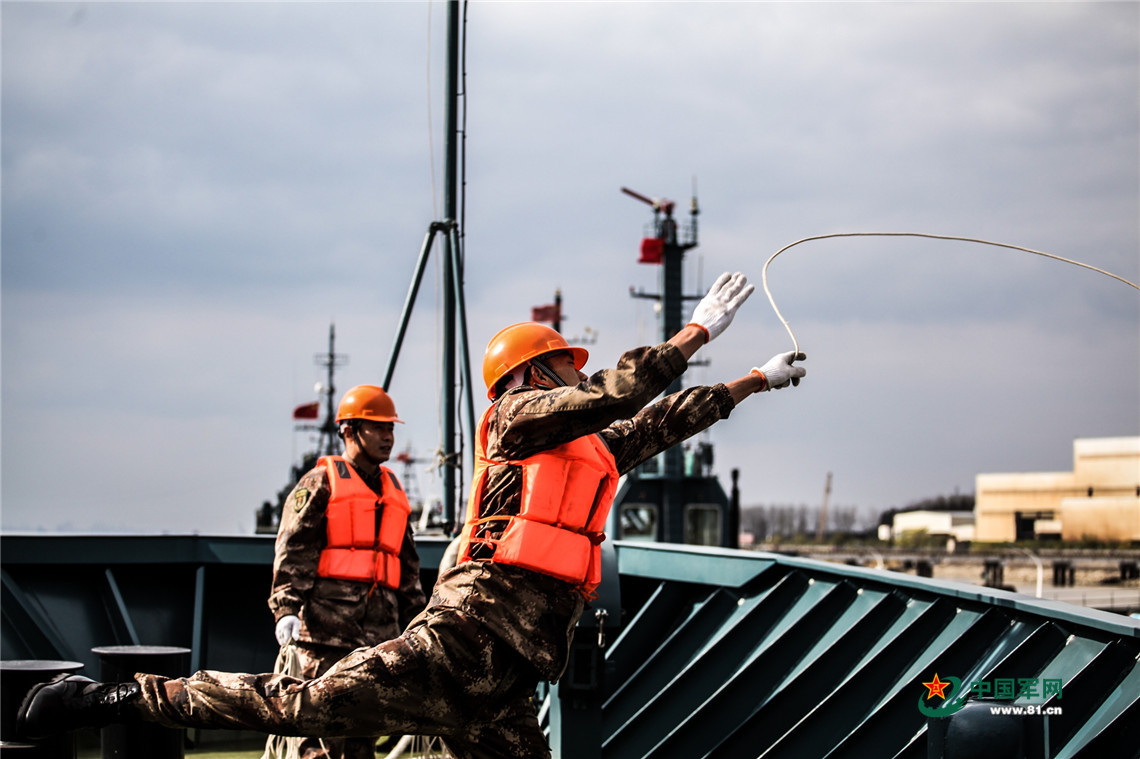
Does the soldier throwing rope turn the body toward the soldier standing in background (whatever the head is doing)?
no

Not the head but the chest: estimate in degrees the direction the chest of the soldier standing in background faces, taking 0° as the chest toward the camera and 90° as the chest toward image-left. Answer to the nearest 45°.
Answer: approximately 315°

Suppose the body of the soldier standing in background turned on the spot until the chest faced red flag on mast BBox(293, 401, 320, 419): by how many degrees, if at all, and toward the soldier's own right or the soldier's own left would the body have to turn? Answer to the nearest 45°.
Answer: approximately 135° to the soldier's own left

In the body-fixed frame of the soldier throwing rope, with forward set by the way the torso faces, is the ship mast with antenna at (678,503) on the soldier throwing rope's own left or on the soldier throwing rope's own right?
on the soldier throwing rope's own left

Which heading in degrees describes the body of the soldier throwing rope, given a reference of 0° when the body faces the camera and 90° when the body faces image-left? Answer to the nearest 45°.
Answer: approximately 270°

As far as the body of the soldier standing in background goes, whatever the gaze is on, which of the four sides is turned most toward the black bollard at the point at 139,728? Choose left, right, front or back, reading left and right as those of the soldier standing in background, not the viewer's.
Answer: right

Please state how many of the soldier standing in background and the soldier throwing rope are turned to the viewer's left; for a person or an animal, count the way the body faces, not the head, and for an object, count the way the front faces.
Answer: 0

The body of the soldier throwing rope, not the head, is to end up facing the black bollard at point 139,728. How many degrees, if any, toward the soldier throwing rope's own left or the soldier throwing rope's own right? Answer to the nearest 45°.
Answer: approximately 135° to the soldier throwing rope's own left

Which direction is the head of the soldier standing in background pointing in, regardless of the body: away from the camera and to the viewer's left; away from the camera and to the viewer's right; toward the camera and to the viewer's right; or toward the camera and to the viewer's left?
toward the camera and to the viewer's right

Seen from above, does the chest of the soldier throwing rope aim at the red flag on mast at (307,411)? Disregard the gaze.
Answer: no
